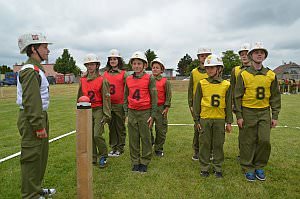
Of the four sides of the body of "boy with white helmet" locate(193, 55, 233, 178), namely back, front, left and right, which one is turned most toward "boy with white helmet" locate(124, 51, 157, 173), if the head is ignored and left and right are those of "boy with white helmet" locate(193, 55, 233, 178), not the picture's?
right

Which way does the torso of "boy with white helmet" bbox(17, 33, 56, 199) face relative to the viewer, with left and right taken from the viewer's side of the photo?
facing to the right of the viewer

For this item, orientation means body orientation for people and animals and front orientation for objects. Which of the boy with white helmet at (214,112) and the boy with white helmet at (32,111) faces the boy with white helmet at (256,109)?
the boy with white helmet at (32,111)

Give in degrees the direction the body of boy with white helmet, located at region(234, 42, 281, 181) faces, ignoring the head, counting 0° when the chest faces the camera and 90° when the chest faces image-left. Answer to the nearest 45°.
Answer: approximately 0°

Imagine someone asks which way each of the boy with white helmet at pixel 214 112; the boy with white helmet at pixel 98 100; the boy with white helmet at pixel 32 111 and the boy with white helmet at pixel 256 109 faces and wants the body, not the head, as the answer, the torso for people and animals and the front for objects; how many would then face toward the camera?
3

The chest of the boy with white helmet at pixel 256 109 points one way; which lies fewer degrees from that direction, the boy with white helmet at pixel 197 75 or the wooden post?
the wooden post

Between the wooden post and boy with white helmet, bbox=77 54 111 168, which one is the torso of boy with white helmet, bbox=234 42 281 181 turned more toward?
the wooden post

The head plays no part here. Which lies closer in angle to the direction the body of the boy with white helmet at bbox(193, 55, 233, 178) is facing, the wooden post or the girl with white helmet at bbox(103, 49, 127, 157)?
the wooden post
